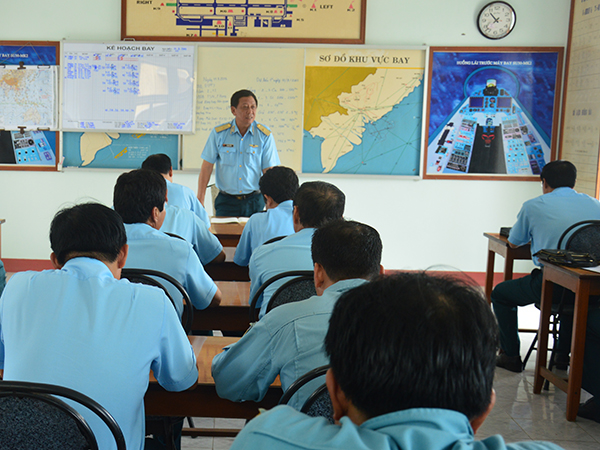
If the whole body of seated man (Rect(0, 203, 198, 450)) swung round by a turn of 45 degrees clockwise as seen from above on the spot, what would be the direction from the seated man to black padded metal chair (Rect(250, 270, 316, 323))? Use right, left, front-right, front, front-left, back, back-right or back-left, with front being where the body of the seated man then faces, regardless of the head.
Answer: front

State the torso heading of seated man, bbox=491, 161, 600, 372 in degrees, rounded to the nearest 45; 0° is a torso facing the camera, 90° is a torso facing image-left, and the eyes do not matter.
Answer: approximately 135°

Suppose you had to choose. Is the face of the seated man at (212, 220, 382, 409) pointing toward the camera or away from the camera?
away from the camera

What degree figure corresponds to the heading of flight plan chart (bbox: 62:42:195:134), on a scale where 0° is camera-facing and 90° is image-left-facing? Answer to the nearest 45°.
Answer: approximately 0°

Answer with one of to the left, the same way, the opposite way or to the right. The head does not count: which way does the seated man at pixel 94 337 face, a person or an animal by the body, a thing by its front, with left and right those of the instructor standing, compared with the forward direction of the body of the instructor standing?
the opposite way

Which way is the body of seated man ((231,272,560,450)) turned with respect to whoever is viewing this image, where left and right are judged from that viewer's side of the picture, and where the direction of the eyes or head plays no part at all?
facing away from the viewer

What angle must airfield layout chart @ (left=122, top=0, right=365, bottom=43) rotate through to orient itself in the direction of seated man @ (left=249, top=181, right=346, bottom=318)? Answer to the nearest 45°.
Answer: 0° — it already faces them

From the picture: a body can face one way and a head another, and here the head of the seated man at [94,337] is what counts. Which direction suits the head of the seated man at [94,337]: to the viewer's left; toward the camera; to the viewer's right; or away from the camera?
away from the camera

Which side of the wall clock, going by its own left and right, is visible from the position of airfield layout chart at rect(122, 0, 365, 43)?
right

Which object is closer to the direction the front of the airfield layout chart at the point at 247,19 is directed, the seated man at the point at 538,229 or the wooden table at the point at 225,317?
the wooden table

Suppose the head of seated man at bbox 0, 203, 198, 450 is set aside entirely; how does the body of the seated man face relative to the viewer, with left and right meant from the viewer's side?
facing away from the viewer

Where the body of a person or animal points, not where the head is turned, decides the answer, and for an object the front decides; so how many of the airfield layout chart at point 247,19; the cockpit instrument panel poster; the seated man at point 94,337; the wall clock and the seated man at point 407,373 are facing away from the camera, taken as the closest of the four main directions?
2

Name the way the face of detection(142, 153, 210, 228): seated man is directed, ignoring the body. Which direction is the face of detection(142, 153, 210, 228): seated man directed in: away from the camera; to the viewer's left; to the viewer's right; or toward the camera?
away from the camera
